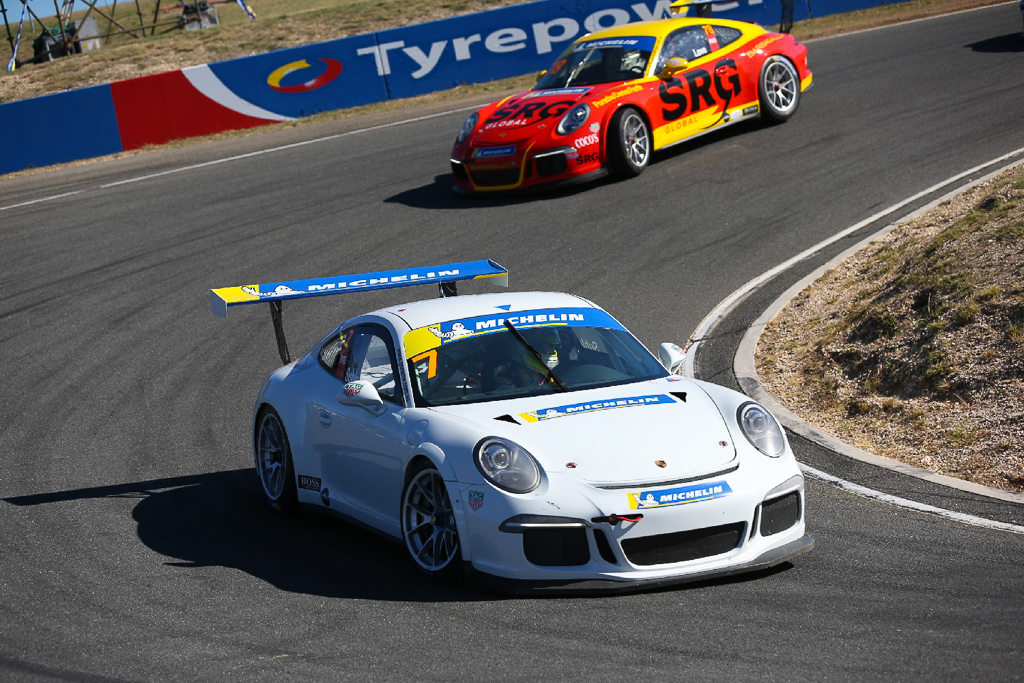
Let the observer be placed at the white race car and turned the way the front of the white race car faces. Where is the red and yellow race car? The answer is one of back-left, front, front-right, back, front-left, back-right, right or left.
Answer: back-left

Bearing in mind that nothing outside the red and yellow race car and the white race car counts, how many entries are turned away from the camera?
0

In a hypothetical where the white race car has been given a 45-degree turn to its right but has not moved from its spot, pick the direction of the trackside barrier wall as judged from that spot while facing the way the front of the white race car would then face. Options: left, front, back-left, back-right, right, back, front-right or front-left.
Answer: back

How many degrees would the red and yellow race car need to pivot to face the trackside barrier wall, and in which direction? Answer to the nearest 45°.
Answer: approximately 90° to its right

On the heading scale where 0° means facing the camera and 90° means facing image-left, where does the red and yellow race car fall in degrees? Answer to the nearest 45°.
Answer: approximately 45°

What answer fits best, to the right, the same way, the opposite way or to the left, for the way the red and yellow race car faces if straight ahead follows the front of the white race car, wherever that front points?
to the right

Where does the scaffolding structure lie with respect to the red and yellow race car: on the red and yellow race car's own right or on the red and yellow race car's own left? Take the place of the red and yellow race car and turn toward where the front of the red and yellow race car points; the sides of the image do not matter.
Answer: on the red and yellow race car's own right

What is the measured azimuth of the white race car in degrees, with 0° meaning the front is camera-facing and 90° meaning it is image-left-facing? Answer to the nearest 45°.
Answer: approximately 315°

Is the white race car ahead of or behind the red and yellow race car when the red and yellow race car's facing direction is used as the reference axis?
ahead
